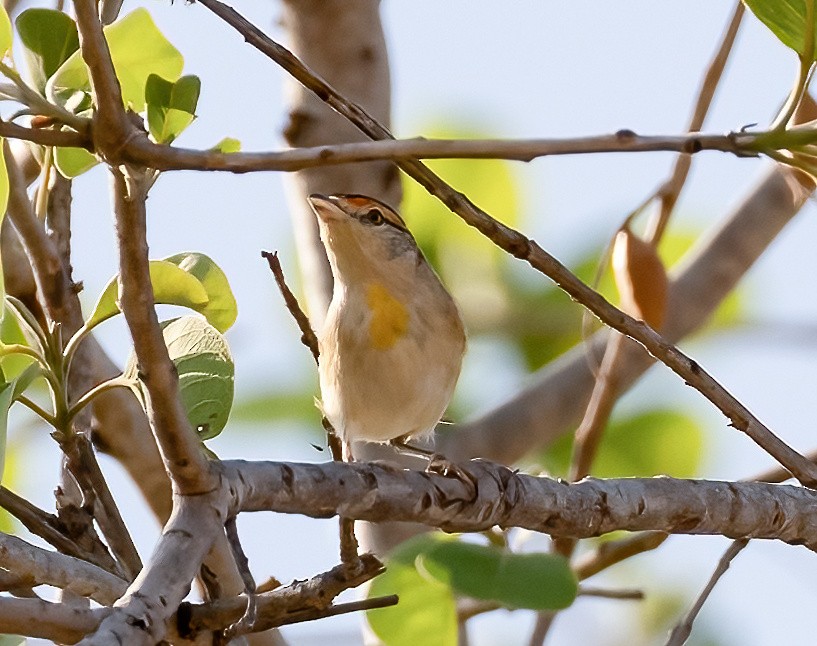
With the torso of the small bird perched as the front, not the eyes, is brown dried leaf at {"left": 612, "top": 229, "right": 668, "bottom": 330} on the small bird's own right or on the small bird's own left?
on the small bird's own left

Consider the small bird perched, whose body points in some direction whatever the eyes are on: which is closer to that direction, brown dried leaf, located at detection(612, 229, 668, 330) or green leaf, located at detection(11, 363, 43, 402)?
the green leaf

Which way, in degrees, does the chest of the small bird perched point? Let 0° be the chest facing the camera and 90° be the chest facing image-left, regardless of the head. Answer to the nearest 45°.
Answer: approximately 45°

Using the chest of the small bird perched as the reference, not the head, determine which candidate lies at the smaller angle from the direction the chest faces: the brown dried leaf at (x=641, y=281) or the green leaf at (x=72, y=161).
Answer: the green leaf

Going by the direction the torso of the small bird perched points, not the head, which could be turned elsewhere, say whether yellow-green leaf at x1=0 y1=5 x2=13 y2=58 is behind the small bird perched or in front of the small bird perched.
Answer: in front

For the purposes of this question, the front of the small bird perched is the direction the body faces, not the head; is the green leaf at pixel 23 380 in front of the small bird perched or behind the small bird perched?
in front

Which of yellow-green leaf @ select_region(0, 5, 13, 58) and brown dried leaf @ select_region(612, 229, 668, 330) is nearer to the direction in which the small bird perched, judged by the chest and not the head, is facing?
the yellow-green leaf

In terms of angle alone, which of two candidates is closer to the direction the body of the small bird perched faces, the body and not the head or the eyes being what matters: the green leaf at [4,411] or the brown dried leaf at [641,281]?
the green leaf
